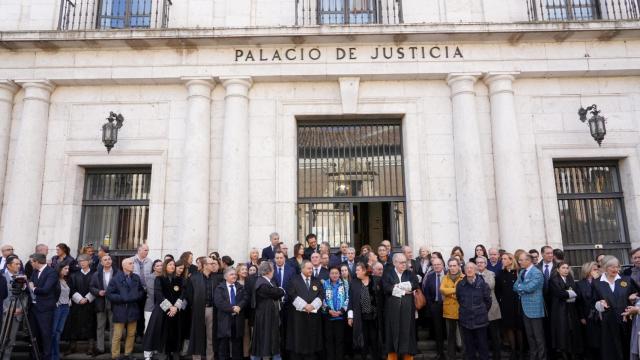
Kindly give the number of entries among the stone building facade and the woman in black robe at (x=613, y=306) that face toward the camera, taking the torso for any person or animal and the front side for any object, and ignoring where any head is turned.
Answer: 2

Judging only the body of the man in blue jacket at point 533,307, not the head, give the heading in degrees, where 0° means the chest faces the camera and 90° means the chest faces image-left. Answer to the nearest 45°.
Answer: approximately 45°

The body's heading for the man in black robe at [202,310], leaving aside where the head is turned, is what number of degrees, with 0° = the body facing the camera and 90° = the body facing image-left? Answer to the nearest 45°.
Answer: approximately 315°

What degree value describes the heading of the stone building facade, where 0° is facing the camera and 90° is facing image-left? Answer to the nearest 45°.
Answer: approximately 0°
